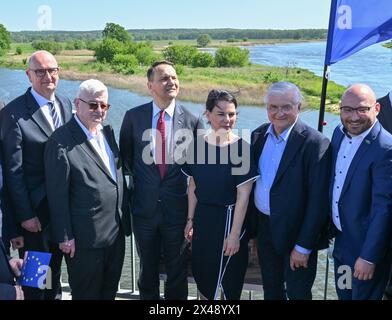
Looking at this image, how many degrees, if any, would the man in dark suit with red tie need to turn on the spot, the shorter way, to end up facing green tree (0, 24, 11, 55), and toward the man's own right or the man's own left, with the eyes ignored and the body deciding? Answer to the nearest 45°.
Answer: approximately 180°

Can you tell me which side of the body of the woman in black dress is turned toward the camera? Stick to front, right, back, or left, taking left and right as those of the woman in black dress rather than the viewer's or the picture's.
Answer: front

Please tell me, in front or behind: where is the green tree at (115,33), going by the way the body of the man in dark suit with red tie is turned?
behind

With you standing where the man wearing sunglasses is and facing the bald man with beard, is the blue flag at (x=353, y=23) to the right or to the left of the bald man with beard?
left

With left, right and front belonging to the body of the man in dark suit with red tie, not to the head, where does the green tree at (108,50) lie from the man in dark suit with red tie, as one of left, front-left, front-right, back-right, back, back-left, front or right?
back

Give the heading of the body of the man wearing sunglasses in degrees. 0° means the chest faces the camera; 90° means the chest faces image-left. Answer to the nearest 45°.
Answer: approximately 315°

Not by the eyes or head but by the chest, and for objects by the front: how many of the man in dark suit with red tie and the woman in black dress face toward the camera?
2
